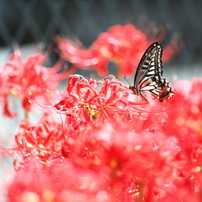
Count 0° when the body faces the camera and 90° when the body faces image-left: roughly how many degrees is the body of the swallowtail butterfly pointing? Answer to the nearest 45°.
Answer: approximately 90°
